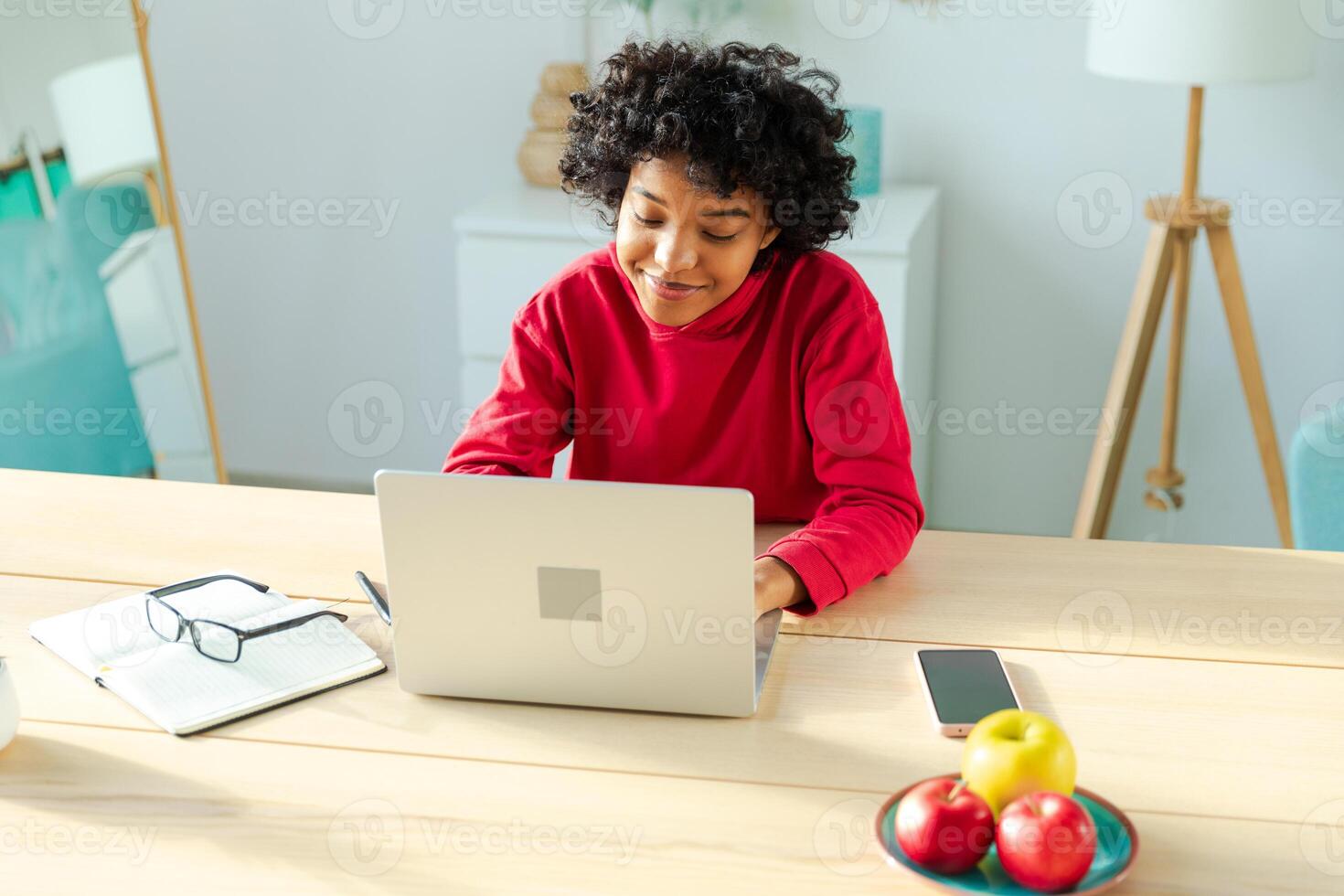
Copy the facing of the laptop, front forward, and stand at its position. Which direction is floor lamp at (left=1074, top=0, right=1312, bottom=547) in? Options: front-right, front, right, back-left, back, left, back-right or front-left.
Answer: front-right

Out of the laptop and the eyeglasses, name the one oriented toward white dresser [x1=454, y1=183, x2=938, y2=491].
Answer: the laptop

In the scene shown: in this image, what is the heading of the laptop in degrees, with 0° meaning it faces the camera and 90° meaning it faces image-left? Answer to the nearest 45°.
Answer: approximately 180°

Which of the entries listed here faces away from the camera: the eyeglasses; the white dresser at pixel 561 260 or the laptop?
the laptop

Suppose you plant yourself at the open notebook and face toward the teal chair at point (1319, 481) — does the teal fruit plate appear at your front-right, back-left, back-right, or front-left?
front-right

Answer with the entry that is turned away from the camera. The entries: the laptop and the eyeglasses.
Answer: the laptop

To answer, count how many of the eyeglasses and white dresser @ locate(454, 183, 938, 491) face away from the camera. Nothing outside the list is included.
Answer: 0

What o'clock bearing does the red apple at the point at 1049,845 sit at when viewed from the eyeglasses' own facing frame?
The red apple is roughly at 9 o'clock from the eyeglasses.

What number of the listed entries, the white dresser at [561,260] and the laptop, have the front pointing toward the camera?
1

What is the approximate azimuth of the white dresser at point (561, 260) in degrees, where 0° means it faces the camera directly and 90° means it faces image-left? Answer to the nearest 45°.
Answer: approximately 0°

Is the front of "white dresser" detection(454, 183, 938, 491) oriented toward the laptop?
yes

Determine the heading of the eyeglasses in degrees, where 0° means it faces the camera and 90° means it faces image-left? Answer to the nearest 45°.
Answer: approximately 45°

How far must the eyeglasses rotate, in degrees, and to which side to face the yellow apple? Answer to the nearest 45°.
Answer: approximately 90° to its left

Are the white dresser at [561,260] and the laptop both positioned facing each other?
yes

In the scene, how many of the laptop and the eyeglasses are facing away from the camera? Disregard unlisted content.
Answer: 1
